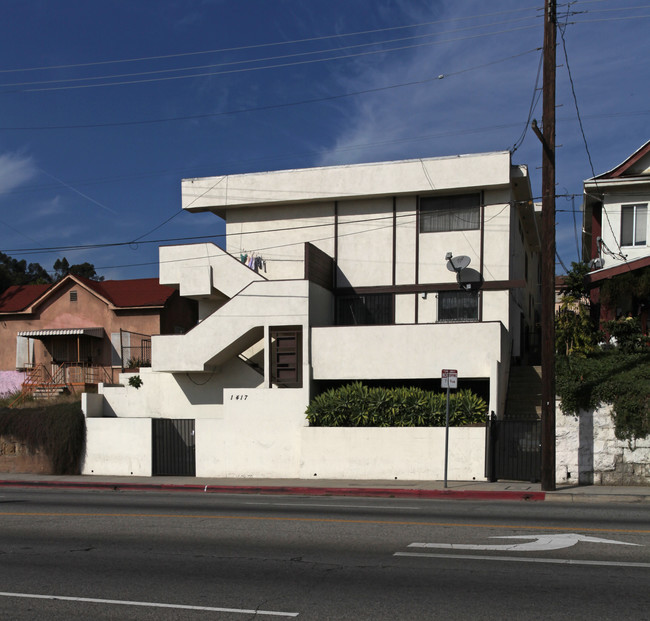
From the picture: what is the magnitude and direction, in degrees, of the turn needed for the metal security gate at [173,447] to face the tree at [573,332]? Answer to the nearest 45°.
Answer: approximately 90° to its left

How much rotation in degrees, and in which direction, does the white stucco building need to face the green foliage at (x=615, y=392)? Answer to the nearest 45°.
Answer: approximately 45° to its left

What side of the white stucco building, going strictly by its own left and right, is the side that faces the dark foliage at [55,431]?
right

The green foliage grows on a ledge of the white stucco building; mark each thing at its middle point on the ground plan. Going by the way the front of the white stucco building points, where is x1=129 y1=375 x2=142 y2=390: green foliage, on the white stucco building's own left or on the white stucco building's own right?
on the white stucco building's own right

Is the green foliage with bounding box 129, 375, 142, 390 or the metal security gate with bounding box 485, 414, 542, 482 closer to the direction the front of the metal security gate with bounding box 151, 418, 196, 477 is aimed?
the metal security gate

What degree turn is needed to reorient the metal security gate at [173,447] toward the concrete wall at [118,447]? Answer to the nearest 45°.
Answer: approximately 135° to its right

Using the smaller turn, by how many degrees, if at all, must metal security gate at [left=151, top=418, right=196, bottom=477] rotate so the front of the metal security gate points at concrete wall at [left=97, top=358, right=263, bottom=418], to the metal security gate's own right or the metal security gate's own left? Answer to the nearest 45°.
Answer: approximately 180°

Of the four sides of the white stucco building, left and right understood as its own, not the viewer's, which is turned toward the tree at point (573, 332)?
left

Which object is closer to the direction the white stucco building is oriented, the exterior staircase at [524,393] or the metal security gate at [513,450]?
the metal security gate

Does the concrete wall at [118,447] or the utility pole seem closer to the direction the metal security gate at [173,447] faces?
the utility pole

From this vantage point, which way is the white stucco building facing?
toward the camera

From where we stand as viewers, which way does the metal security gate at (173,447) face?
facing the viewer
